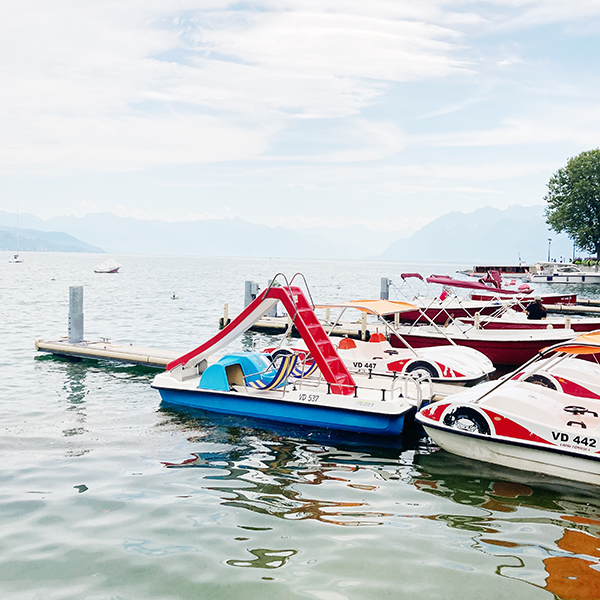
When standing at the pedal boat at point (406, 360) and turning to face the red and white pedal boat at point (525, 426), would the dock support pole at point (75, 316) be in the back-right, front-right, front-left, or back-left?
back-right

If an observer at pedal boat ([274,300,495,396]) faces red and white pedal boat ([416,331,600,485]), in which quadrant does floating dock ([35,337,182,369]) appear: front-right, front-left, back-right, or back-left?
back-right

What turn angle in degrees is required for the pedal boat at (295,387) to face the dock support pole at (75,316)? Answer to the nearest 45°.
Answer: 0° — it already faces it

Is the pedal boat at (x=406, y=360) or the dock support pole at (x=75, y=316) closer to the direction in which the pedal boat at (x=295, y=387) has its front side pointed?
the dock support pole

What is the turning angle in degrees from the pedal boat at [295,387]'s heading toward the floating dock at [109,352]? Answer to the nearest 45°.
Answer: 0° — it already faces it
